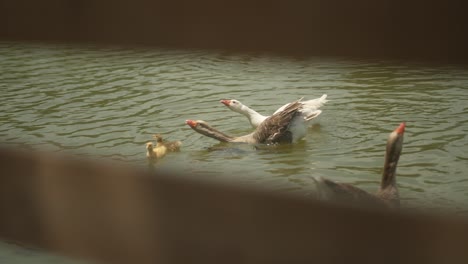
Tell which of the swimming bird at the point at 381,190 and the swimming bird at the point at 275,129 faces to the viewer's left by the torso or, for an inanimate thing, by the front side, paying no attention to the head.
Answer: the swimming bird at the point at 275,129

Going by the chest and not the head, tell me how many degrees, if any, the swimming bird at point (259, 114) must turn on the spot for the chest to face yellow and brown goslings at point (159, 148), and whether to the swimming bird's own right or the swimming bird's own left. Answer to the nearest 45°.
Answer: approximately 45° to the swimming bird's own left

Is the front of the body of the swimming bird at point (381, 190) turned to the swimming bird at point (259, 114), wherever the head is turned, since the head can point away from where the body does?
no

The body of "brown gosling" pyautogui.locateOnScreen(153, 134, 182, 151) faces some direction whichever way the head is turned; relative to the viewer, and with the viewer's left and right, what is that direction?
facing to the left of the viewer

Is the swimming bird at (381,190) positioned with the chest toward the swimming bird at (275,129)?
no

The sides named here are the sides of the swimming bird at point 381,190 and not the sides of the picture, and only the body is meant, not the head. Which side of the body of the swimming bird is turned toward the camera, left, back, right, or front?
right

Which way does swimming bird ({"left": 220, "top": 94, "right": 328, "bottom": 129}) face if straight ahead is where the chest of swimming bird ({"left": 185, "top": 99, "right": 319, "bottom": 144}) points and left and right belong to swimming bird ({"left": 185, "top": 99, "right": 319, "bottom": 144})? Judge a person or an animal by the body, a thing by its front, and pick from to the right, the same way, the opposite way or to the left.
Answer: the same way

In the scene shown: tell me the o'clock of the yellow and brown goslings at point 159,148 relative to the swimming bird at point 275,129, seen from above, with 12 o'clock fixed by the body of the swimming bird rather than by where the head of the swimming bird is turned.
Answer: The yellow and brown goslings is roughly at 11 o'clock from the swimming bird.

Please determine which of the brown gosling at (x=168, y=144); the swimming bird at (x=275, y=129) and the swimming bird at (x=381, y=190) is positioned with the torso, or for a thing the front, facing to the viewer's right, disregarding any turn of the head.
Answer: the swimming bird at (x=381, y=190)

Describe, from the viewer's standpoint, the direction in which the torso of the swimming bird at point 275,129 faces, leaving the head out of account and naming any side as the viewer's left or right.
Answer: facing to the left of the viewer

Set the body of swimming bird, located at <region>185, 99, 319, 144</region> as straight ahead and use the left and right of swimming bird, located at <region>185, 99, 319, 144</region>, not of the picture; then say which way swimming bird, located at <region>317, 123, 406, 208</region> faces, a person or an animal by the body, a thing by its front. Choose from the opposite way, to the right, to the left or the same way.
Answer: the opposite way

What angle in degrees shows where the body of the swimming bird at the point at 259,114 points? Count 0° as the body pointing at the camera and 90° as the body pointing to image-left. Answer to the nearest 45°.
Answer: approximately 90°

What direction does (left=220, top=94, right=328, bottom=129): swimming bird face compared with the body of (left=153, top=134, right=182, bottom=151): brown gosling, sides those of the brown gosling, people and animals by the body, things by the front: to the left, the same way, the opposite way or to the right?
the same way

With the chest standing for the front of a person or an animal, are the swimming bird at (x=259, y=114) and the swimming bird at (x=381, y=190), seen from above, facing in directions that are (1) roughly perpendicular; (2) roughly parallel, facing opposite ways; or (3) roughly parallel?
roughly parallel, facing opposite ways
